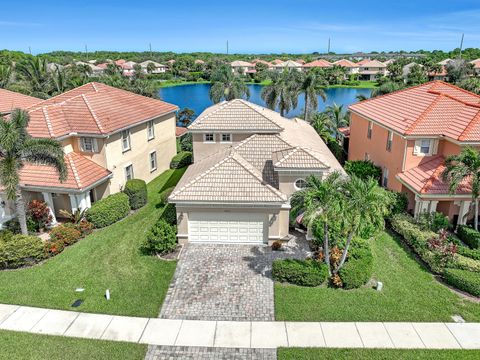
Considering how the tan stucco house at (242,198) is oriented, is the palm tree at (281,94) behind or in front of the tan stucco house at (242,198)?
behind

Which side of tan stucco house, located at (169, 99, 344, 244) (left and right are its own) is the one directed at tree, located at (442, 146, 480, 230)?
left

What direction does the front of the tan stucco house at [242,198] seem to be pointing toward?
toward the camera

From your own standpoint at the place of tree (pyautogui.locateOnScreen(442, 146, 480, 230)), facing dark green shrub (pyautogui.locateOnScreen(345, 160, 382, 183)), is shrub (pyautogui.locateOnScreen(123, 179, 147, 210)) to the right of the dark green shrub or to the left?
left

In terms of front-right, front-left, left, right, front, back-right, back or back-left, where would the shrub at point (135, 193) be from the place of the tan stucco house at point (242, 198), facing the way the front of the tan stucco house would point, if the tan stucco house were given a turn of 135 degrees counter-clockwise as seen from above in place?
left

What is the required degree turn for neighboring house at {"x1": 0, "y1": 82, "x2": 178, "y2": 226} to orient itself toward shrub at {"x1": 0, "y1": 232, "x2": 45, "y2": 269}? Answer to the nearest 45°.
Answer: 0° — it already faces it

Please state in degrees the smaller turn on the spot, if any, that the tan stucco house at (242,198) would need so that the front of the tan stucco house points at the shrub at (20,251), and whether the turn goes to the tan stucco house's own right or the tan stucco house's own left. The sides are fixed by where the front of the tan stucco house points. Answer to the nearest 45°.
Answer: approximately 90° to the tan stucco house's own right

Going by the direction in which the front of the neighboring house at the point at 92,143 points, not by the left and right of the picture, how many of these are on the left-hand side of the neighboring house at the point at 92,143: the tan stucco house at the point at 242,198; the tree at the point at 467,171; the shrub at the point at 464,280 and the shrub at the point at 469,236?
4

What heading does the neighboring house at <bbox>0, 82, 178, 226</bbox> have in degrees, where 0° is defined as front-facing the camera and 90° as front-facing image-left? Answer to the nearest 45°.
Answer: approximately 45°

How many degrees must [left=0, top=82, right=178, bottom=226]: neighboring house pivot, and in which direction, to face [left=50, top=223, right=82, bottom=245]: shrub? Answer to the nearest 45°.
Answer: approximately 45° to its left

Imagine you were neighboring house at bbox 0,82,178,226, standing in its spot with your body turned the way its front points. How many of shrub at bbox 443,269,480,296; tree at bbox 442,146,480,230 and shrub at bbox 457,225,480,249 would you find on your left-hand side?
3

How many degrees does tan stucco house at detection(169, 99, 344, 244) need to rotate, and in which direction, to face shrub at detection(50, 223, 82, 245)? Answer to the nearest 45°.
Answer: approximately 90° to its right

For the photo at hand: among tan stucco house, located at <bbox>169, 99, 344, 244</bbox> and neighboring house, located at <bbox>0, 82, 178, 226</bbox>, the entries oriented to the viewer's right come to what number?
0
